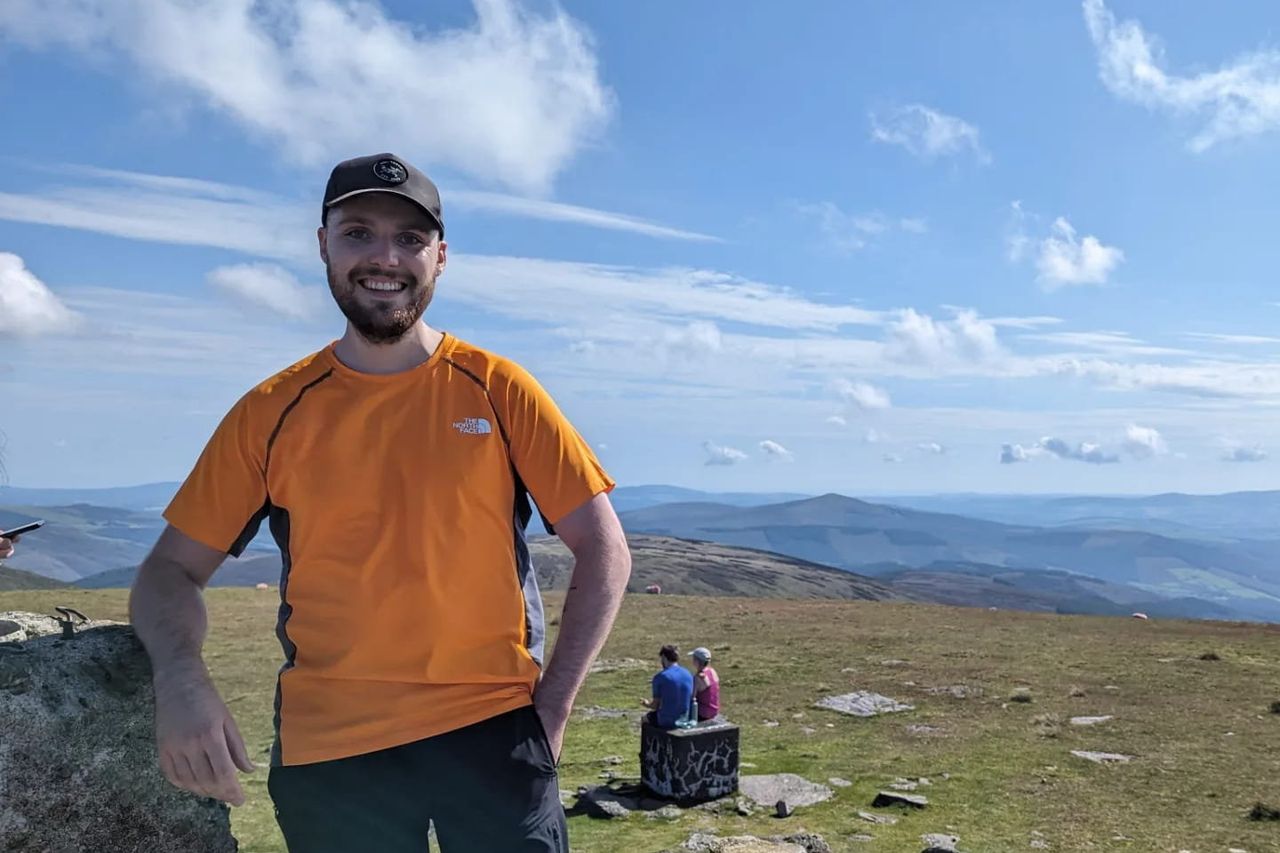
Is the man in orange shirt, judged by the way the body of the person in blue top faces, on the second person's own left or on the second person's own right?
on the second person's own left

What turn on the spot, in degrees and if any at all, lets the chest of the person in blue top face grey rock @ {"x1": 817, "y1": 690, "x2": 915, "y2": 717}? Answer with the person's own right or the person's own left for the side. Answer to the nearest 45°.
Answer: approximately 90° to the person's own right

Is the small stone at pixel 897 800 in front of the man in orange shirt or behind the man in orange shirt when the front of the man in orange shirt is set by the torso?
behind

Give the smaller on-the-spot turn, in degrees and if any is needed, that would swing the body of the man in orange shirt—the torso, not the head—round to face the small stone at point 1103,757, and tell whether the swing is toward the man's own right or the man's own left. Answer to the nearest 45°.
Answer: approximately 135° to the man's own left

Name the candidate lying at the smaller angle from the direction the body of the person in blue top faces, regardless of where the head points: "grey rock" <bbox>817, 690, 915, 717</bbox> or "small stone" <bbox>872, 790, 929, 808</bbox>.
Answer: the grey rock

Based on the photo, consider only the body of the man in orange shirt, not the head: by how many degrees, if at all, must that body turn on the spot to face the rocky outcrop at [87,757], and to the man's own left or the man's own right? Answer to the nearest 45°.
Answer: approximately 135° to the man's own right

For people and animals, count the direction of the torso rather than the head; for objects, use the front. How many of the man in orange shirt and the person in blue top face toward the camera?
1

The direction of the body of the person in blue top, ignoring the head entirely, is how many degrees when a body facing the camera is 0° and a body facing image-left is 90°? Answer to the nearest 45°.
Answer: approximately 135°

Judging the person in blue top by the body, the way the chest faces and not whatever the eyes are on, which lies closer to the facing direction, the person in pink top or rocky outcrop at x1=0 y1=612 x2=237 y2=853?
the person in pink top

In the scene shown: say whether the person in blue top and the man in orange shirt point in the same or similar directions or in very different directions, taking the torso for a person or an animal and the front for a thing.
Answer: very different directions

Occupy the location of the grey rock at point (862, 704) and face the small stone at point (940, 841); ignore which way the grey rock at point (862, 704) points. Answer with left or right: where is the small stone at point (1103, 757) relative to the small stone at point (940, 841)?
left

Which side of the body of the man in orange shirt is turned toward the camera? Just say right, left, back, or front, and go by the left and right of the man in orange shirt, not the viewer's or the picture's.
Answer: front

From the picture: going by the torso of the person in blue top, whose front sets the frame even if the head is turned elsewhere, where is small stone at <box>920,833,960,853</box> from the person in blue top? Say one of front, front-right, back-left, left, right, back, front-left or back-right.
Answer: back
